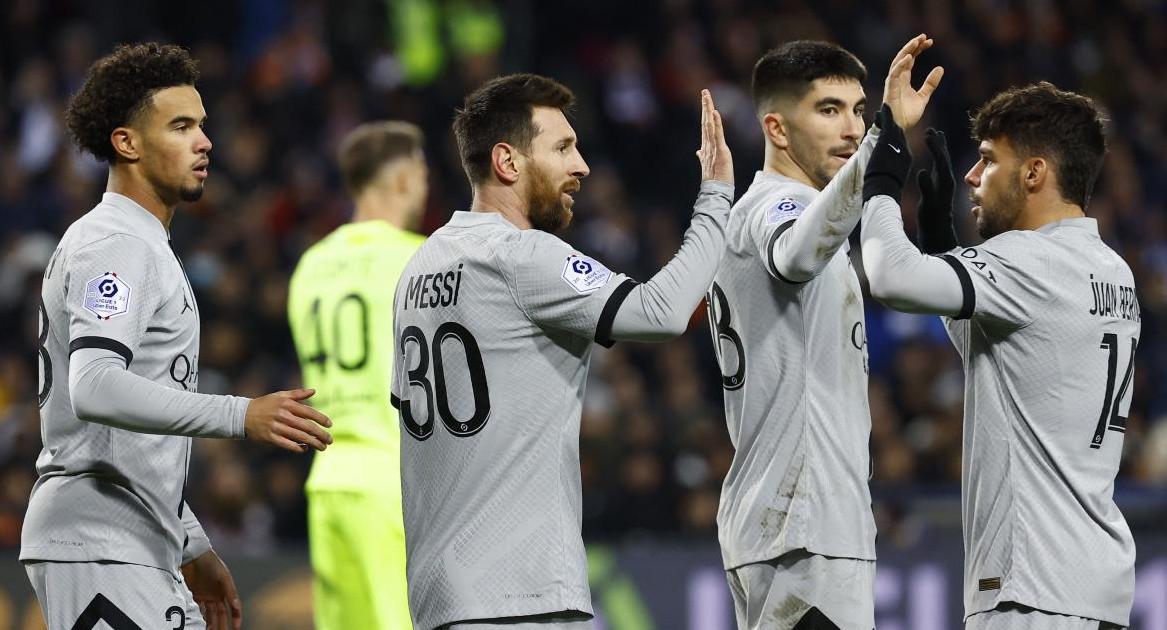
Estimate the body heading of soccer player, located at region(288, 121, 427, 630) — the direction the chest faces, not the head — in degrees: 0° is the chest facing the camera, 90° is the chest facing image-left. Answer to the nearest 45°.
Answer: approximately 225°

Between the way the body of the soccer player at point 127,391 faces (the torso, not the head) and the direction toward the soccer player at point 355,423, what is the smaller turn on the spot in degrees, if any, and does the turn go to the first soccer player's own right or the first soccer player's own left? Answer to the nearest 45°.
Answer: approximately 45° to the first soccer player's own left

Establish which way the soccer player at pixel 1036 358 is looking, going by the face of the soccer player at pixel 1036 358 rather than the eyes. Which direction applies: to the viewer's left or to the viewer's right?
to the viewer's left

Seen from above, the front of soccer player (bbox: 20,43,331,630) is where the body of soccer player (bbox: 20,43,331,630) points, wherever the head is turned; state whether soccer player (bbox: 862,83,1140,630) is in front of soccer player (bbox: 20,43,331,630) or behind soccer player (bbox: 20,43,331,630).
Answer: in front

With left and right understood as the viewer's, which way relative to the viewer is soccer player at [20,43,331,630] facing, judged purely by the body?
facing to the right of the viewer

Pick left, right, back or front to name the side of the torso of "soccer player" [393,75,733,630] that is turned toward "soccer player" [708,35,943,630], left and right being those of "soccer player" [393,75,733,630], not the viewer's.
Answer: front

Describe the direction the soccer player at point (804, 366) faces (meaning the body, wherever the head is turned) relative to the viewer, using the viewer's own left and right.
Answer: facing to the right of the viewer

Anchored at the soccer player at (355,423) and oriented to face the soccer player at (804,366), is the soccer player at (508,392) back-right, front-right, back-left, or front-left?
front-right

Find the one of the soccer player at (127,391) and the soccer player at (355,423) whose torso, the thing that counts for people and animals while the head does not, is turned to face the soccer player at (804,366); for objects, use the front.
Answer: the soccer player at (127,391)

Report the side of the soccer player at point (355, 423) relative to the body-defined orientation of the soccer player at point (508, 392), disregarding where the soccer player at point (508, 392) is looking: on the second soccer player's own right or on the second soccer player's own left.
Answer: on the second soccer player's own left

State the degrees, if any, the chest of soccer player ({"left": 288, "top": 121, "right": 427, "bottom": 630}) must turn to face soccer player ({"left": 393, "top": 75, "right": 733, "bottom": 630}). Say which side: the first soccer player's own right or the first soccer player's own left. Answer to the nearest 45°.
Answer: approximately 135° to the first soccer player's own right

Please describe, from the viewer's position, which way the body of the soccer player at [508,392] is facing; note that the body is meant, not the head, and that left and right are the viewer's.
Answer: facing away from the viewer and to the right of the viewer

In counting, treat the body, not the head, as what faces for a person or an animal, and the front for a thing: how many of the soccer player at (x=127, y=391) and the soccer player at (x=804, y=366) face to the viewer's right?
2
